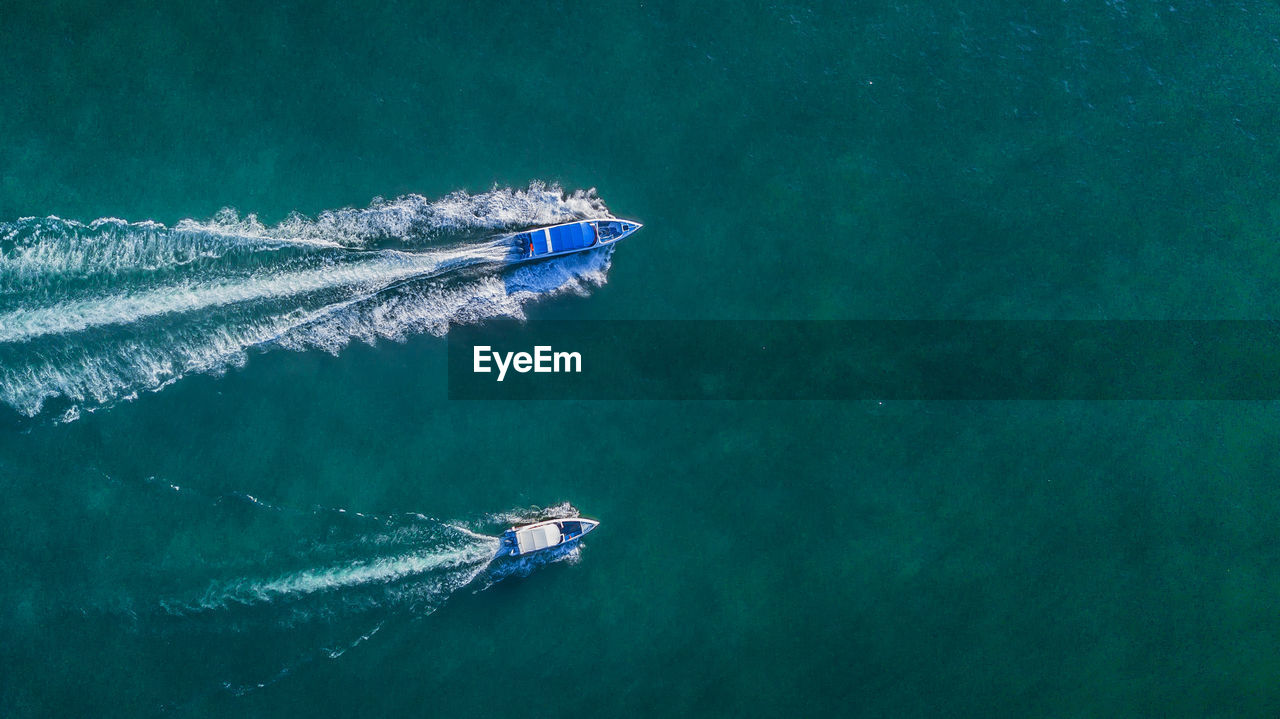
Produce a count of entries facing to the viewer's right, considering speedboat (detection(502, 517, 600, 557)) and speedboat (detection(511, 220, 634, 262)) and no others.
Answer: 2

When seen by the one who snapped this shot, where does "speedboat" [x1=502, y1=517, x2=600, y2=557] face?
facing to the right of the viewer

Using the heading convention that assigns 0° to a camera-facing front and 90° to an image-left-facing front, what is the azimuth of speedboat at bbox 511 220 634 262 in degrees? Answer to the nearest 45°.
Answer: approximately 270°
